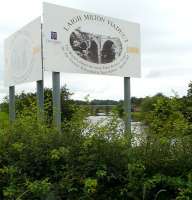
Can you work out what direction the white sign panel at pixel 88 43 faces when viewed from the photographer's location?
facing the viewer and to the right of the viewer

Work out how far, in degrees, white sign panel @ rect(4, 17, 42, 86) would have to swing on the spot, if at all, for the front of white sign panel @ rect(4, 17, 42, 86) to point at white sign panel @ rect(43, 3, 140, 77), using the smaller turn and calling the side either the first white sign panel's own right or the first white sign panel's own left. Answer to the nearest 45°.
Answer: approximately 90° to the first white sign panel's own left

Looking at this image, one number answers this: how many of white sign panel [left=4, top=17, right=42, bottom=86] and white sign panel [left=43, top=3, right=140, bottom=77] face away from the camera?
0

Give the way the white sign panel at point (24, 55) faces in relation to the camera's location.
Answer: facing the viewer and to the left of the viewer

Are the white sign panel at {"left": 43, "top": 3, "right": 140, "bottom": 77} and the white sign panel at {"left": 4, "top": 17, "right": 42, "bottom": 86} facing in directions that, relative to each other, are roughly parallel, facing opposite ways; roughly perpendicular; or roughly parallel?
roughly perpendicular
